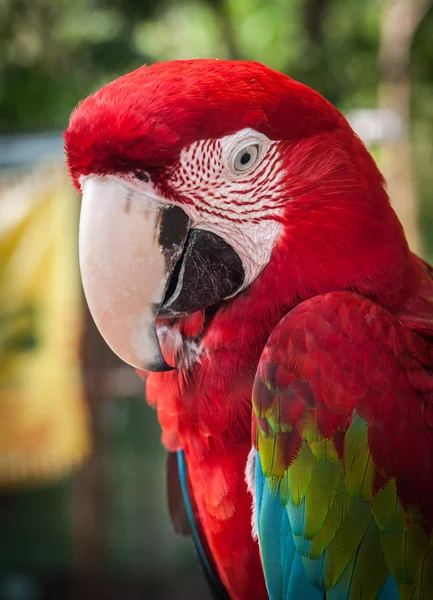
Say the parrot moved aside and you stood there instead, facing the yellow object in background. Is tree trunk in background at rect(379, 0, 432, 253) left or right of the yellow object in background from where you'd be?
right

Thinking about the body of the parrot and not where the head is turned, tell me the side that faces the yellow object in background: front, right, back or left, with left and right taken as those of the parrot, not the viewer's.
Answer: right

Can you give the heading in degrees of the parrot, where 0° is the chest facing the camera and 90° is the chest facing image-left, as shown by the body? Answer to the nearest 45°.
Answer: approximately 45°

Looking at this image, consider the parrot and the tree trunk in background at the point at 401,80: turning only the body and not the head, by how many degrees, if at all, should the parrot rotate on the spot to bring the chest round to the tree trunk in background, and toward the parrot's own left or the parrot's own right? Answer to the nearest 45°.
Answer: approximately 135° to the parrot's own right

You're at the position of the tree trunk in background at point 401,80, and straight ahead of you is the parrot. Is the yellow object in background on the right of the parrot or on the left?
right
